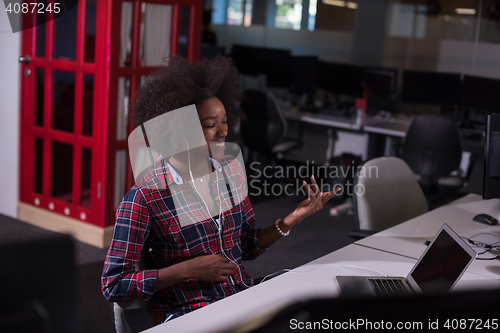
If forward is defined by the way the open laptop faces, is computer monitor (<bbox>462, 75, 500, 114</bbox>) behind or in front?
behind

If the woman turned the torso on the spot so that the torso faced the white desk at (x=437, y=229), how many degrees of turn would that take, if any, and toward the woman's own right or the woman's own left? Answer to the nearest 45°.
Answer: approximately 90° to the woman's own left

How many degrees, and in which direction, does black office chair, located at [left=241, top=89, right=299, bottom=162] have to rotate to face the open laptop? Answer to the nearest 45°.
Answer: approximately 135° to its right

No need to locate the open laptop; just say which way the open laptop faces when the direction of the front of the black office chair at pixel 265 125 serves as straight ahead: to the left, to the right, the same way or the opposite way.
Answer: the opposite way

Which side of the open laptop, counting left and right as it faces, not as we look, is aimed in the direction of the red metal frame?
right

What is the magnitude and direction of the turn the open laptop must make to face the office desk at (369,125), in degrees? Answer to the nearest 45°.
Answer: approximately 135° to its right

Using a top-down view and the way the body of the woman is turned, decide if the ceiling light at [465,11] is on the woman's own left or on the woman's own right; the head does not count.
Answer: on the woman's own left

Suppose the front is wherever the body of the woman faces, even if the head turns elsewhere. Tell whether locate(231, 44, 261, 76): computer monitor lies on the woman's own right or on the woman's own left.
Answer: on the woman's own left

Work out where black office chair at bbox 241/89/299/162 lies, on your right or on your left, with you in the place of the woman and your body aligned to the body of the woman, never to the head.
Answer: on your left

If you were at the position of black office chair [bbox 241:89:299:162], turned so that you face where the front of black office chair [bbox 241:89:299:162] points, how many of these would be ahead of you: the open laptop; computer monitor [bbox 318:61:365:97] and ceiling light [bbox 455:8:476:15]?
2

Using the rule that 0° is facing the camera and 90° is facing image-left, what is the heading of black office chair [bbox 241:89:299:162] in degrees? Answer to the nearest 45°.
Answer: approximately 225°
